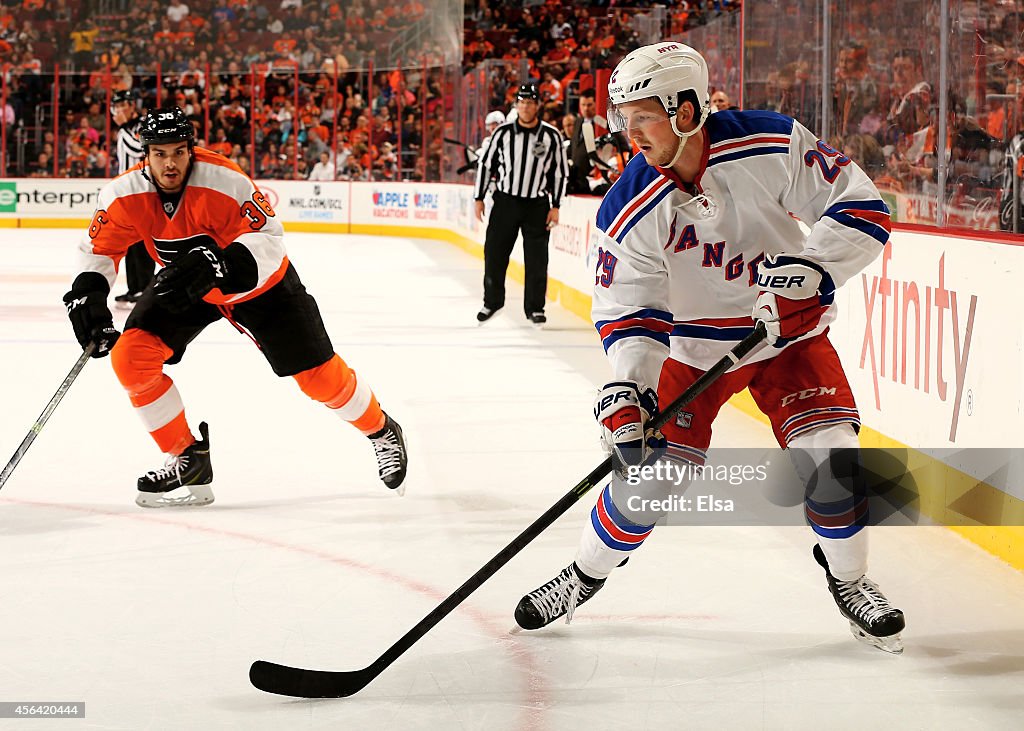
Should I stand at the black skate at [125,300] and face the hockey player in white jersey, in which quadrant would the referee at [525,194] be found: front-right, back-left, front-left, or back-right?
front-left

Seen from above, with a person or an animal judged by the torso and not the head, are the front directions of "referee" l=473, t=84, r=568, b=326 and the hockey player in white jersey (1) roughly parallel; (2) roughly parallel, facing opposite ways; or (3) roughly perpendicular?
roughly parallel

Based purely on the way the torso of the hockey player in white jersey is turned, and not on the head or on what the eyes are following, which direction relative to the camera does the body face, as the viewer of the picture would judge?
toward the camera

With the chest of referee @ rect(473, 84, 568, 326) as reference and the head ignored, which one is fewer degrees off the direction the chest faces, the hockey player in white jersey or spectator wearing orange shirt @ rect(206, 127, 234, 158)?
the hockey player in white jersey

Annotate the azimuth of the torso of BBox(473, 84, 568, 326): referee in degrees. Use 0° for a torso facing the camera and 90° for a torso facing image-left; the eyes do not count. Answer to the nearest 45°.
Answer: approximately 0°

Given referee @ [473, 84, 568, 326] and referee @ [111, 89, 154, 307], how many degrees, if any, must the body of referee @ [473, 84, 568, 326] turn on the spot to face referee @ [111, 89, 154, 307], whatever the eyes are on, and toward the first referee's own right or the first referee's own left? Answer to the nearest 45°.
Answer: approximately 90° to the first referee's own right

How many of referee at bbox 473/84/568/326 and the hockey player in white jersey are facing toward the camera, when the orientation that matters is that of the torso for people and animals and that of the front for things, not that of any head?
2

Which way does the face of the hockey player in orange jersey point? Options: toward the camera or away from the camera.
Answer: toward the camera
